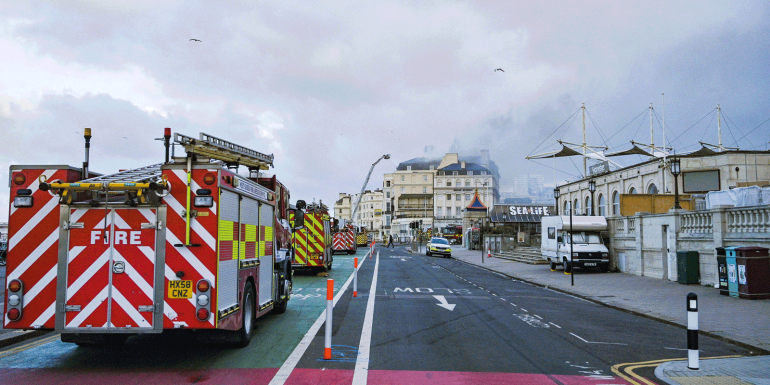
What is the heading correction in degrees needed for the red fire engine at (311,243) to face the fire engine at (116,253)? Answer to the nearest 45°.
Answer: approximately 180°

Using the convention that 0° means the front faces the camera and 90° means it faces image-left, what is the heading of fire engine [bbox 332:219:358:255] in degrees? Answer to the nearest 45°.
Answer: approximately 180°

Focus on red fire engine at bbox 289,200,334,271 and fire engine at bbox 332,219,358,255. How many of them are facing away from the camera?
2

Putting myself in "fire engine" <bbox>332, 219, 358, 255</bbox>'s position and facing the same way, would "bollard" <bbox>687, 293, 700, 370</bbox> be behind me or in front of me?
behind

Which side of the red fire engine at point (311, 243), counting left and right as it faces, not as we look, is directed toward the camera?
back

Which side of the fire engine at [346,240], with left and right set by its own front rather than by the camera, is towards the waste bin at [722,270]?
back

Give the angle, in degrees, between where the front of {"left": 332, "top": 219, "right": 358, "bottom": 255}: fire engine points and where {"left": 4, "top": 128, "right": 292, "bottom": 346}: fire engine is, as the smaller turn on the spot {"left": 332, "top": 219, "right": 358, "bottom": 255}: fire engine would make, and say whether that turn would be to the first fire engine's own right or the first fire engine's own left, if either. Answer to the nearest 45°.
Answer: approximately 180°

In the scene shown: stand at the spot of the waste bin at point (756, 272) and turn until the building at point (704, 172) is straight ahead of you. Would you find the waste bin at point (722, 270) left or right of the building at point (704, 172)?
left

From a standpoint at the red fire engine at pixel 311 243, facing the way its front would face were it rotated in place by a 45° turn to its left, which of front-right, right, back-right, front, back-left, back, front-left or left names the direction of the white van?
back-right

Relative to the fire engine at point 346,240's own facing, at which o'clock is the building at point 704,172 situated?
The building is roughly at 4 o'clock from the fire engine.
